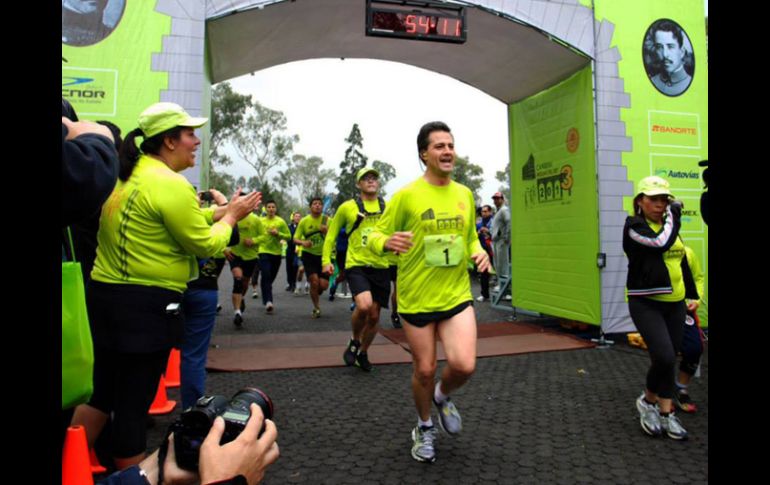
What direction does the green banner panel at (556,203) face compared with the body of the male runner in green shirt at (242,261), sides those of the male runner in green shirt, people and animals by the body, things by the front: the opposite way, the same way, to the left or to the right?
to the right

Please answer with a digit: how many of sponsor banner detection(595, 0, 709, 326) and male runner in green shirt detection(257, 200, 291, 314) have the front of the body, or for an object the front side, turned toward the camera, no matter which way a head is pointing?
2

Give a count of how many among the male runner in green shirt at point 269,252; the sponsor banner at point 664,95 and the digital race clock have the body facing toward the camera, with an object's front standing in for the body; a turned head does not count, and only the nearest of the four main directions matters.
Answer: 3

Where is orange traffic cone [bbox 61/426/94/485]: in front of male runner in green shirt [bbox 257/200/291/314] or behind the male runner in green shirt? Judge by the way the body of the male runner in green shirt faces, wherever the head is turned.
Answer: in front

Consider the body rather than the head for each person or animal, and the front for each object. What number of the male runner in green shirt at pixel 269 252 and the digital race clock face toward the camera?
2

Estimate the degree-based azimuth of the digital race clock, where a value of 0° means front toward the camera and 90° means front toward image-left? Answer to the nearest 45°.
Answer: approximately 0°

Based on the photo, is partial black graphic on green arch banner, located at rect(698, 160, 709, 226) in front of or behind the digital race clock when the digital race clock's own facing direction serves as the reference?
in front

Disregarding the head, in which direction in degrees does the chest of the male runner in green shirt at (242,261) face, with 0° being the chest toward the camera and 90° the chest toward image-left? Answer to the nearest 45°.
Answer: approximately 0°

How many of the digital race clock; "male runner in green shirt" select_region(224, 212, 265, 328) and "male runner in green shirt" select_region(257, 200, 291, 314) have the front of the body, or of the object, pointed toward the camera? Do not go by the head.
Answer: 3
